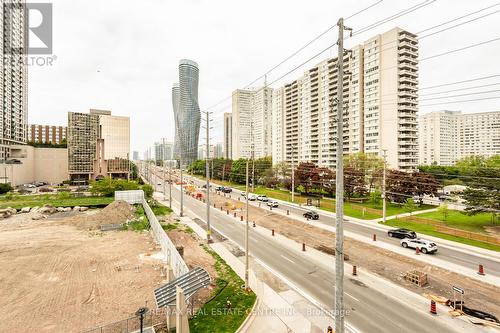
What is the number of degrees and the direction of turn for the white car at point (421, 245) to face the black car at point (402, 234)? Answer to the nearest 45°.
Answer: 0° — it already faces it

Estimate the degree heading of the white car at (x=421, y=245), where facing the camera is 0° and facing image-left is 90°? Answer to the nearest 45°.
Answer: approximately 135°

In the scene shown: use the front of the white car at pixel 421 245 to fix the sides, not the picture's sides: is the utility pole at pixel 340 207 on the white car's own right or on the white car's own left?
on the white car's own left

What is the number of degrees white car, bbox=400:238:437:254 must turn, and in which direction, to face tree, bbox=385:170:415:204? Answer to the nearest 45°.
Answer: approximately 45° to its right

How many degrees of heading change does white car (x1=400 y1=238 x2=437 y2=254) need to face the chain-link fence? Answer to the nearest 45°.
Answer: approximately 90° to its left

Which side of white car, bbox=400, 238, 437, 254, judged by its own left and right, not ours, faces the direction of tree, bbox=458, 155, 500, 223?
right

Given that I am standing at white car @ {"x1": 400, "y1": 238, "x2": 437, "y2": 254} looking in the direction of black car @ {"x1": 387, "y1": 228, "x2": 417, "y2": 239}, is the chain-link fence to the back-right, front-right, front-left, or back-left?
back-left

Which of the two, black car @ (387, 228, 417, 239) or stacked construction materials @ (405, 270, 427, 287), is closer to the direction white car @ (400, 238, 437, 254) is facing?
the black car

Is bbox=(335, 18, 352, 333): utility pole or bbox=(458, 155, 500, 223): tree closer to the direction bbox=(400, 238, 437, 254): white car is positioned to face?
the tree

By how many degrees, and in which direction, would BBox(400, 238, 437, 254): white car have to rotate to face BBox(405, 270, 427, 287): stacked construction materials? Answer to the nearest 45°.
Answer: approximately 135° to its left

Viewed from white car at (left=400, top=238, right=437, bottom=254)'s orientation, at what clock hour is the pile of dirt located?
The pile of dirt is roughly at 10 o'clock from the white car.
